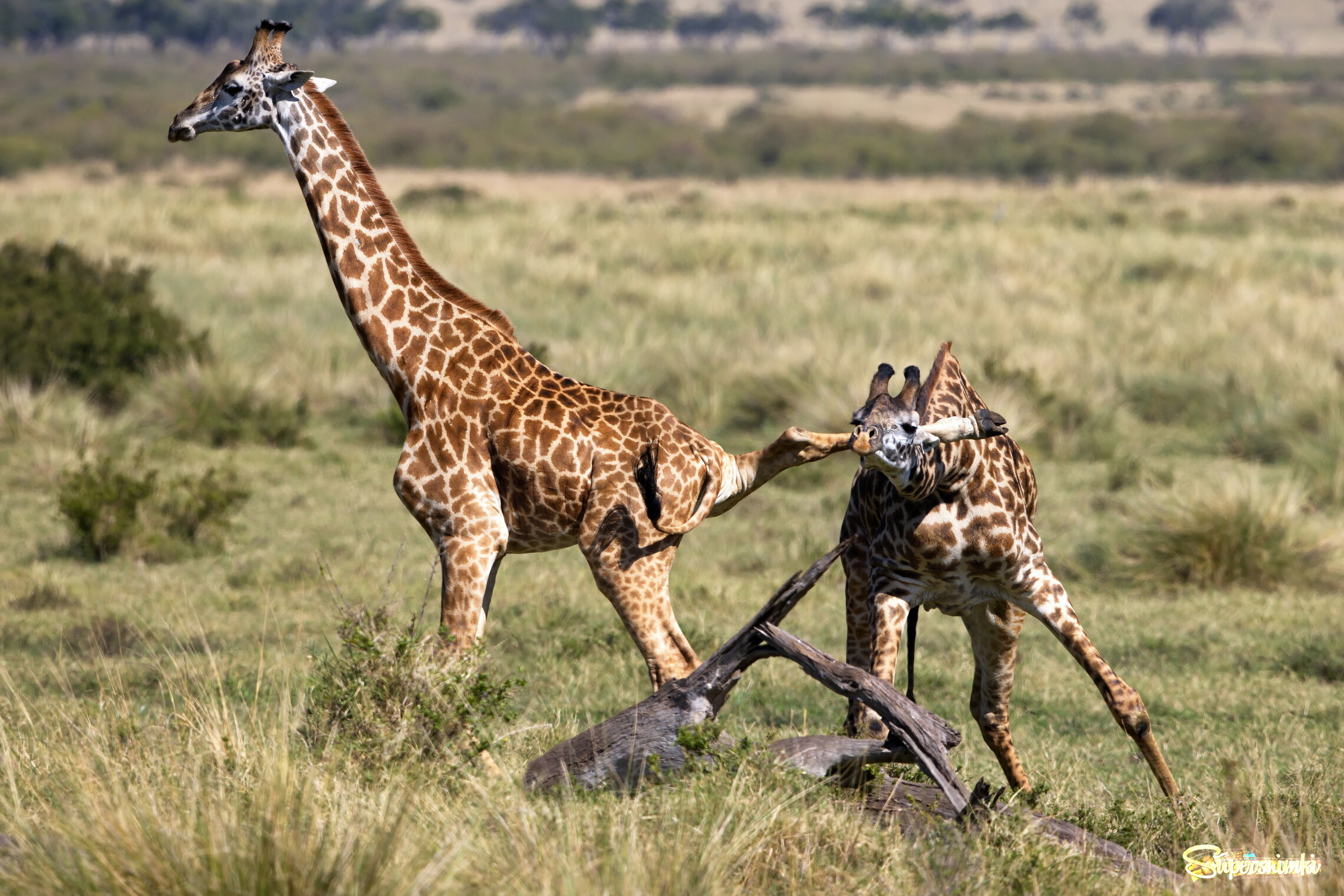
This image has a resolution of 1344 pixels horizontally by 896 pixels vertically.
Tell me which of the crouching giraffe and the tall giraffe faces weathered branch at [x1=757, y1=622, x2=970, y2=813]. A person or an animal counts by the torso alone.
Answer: the crouching giraffe

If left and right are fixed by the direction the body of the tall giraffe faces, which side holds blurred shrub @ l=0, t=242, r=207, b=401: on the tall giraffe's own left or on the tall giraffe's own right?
on the tall giraffe's own right

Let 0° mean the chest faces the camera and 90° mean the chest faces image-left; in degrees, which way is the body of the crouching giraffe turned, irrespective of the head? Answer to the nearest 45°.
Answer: approximately 0°

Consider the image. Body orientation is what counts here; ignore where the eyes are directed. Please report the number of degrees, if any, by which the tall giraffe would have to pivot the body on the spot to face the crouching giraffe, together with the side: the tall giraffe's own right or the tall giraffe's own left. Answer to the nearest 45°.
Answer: approximately 180°

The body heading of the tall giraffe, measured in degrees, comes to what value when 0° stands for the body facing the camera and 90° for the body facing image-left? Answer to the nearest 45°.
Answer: approximately 90°

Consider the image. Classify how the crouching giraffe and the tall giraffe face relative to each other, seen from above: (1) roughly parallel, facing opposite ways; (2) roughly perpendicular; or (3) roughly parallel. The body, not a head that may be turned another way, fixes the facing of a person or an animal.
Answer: roughly perpendicular

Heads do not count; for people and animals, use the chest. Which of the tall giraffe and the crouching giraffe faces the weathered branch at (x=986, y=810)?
the crouching giraffe

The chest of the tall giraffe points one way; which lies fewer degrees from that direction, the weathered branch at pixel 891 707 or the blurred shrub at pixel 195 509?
the blurred shrub

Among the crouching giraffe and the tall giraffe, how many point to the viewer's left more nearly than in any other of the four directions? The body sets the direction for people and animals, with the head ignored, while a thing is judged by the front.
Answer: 1

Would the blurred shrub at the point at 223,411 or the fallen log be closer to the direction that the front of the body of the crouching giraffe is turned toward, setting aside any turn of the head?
the fallen log

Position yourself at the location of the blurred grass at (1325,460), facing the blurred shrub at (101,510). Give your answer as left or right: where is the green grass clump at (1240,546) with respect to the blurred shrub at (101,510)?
left
